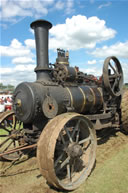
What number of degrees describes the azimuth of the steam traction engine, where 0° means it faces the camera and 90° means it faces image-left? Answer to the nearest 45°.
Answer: approximately 45°
